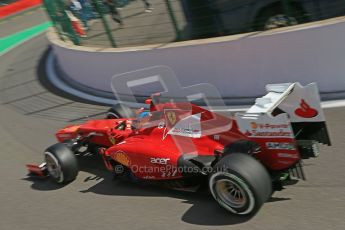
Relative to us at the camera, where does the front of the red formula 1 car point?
facing away from the viewer and to the left of the viewer

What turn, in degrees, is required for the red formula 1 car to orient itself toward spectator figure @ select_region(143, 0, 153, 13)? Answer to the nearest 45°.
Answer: approximately 45° to its right

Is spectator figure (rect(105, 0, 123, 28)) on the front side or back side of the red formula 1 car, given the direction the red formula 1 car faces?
on the front side

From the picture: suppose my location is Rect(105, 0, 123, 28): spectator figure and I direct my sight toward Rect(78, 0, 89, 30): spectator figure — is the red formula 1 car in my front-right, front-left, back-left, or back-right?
back-left

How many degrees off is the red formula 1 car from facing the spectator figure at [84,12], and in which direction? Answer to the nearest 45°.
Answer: approximately 45° to its right
